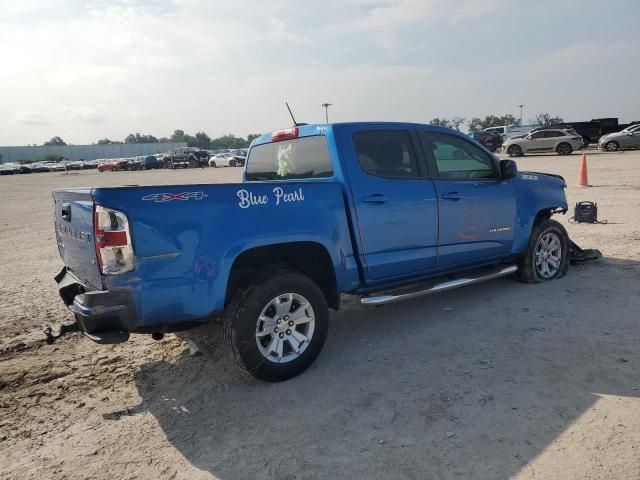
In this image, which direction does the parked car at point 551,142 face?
to the viewer's left

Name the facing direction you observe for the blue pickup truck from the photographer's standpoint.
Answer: facing away from the viewer and to the right of the viewer

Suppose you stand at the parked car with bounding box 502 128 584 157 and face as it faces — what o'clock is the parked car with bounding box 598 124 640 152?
the parked car with bounding box 598 124 640 152 is roughly at 5 o'clock from the parked car with bounding box 502 128 584 157.
